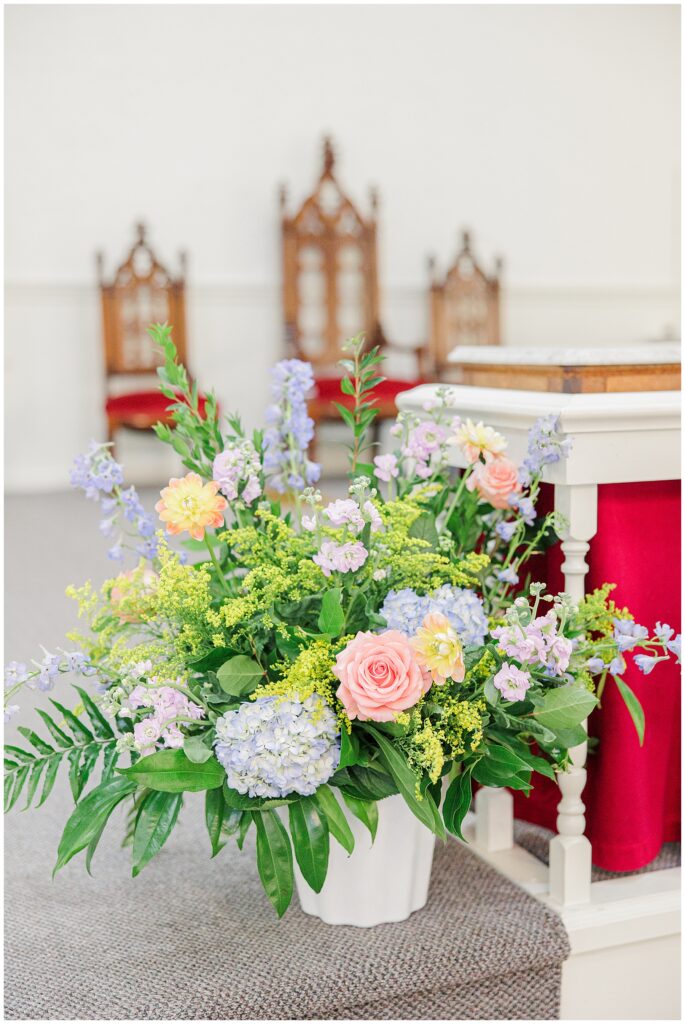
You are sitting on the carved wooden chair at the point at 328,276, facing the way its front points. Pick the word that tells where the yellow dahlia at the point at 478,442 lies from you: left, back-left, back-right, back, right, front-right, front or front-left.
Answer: front-right

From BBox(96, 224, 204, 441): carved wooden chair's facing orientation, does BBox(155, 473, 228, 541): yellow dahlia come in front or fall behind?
in front

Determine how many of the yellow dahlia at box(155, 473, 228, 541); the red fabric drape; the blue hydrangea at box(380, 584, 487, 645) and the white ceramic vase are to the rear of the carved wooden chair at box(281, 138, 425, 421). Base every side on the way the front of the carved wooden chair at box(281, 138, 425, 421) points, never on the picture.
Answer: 0

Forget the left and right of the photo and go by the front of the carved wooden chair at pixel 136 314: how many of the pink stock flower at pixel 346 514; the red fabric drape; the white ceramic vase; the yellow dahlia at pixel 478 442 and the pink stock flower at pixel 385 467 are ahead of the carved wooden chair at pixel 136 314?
5

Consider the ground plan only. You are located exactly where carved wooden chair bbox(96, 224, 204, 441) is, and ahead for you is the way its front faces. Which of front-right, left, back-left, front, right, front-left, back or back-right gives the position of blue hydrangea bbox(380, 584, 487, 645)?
front

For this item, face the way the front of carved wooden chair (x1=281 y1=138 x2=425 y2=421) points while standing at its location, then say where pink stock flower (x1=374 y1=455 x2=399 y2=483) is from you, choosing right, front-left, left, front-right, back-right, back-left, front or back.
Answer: front-right

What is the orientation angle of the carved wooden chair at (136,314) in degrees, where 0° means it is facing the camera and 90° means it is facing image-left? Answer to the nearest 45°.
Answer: approximately 0°

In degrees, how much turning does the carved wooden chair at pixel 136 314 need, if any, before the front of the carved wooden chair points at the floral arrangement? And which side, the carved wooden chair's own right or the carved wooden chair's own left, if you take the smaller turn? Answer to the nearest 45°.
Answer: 0° — it already faces it

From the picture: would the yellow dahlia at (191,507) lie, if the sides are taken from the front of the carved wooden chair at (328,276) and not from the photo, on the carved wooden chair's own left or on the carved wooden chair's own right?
on the carved wooden chair's own right

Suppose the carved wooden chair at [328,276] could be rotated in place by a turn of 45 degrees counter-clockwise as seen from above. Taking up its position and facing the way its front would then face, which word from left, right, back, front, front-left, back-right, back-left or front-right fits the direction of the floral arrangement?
right

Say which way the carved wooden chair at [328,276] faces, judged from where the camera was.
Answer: facing the viewer and to the right of the viewer

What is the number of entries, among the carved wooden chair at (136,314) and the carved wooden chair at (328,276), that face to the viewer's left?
0

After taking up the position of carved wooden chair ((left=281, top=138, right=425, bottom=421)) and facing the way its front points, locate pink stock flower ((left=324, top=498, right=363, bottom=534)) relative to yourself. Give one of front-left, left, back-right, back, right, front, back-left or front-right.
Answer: front-right

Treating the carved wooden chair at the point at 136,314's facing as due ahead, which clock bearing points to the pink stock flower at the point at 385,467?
The pink stock flower is roughly at 12 o'clock from the carved wooden chair.
